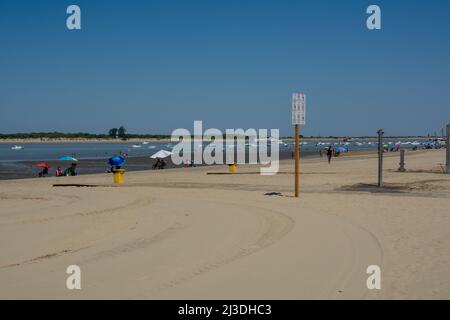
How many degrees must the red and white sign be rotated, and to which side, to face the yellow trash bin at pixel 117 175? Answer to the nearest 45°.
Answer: approximately 135° to its right

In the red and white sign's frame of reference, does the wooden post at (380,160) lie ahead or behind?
behind

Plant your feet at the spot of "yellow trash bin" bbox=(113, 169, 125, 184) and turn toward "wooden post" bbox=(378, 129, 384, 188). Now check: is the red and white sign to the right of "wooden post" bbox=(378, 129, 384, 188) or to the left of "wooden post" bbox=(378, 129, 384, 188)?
right

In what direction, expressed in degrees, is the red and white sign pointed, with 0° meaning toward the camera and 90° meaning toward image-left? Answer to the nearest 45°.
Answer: approximately 0°
